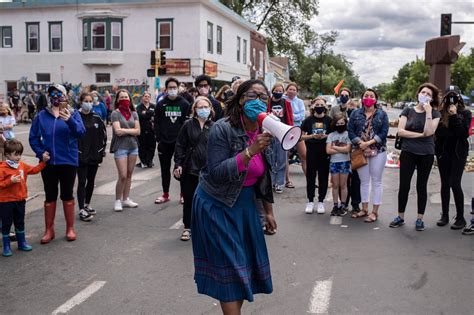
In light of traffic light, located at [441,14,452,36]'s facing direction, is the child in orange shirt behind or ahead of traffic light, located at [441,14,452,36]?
ahead

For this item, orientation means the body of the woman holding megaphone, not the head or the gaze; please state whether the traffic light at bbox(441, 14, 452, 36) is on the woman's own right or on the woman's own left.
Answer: on the woman's own left

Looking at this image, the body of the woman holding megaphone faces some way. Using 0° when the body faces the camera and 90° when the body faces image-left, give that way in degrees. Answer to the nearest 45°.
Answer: approximately 315°

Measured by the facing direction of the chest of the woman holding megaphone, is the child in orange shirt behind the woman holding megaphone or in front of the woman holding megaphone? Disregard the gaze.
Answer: behind

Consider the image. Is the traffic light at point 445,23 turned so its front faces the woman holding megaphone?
yes

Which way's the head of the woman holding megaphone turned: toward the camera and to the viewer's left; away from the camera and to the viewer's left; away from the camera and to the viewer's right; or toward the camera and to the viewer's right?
toward the camera and to the viewer's right

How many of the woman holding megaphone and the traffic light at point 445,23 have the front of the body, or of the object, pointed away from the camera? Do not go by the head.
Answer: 0

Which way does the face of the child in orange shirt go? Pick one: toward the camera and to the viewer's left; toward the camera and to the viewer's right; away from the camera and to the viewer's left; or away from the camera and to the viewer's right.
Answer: toward the camera and to the viewer's right
